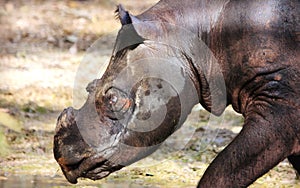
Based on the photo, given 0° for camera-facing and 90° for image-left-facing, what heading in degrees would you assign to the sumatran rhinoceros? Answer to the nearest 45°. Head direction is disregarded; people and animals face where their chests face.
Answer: approximately 90°
